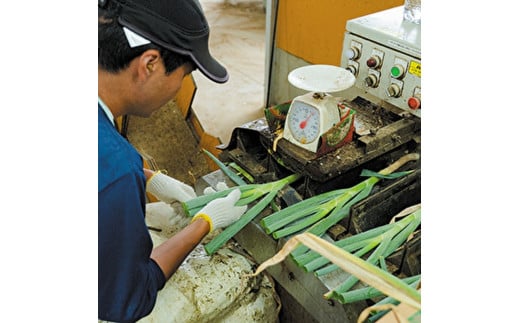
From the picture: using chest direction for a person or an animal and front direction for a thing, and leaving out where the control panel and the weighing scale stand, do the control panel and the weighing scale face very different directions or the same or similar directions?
same or similar directions

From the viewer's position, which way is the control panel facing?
facing the viewer and to the left of the viewer

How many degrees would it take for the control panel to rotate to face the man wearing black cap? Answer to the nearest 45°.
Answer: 0° — it already faces them

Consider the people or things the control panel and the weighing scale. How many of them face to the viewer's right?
0

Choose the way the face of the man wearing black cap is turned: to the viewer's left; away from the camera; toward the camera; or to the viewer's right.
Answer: to the viewer's right

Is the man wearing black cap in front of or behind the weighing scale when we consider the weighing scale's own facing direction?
in front

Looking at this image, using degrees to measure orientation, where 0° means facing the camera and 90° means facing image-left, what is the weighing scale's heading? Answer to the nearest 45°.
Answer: approximately 45°
